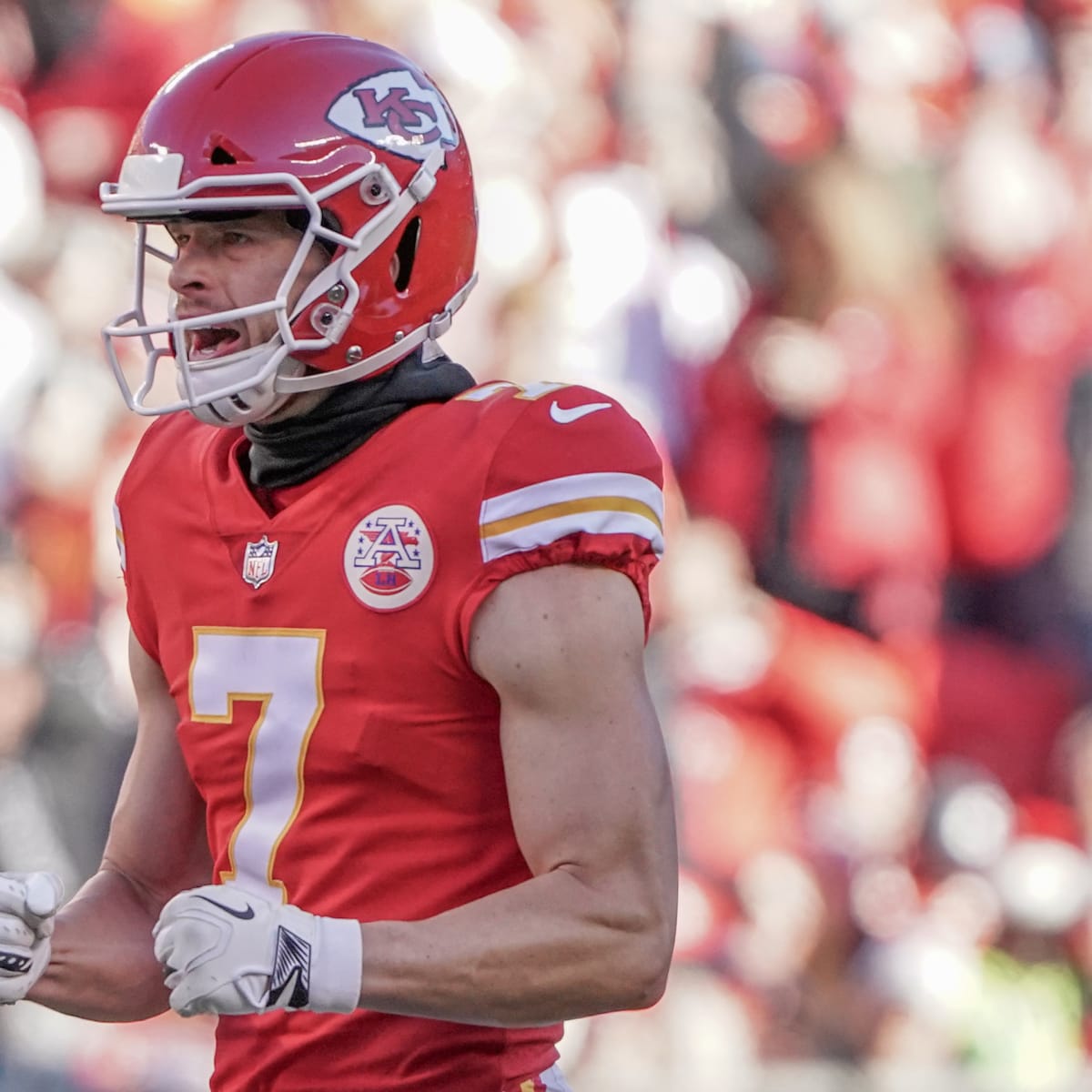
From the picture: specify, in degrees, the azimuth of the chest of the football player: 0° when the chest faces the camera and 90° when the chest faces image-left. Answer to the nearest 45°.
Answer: approximately 45°
